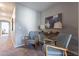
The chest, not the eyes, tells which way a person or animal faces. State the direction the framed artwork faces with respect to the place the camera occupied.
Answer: facing the viewer and to the left of the viewer
